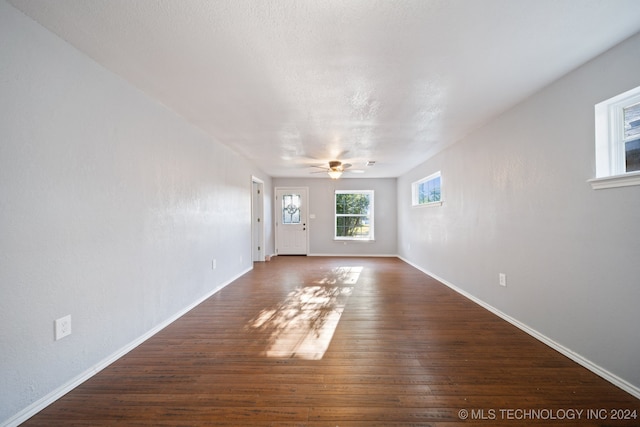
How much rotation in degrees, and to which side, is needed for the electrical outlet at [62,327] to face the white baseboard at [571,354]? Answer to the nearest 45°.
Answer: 0° — it already faces it

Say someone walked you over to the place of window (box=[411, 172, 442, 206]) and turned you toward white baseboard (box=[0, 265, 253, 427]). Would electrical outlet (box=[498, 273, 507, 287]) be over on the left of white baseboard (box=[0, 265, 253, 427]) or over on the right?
left

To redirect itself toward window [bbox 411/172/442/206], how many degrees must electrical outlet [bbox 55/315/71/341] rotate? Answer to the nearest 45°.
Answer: approximately 45° to its left

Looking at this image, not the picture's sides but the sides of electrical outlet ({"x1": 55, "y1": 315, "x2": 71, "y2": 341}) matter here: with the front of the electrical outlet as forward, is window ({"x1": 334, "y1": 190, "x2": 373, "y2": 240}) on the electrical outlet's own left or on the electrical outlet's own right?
on the electrical outlet's own left

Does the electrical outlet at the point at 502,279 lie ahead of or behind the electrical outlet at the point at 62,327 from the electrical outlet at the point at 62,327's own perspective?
ahead

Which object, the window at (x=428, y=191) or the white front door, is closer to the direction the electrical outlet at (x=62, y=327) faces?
the window
